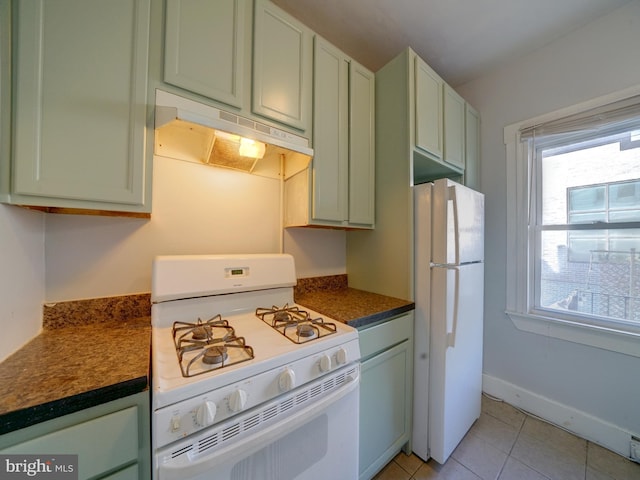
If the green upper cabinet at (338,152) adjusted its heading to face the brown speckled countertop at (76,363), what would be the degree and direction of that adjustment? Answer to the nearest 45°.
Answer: approximately 90° to its right

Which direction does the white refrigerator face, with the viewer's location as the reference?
facing the viewer and to the right of the viewer

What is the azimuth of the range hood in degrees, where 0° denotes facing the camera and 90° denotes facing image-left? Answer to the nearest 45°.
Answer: approximately 315°

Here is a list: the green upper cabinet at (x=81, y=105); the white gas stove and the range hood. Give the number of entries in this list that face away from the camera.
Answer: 0

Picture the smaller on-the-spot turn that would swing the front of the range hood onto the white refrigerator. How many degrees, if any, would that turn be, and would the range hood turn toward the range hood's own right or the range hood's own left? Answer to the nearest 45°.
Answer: approximately 45° to the range hood's own left

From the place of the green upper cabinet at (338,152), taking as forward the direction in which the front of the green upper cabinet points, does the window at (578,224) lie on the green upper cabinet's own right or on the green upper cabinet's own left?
on the green upper cabinet's own left

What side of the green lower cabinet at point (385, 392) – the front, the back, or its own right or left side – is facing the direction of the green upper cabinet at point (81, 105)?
right

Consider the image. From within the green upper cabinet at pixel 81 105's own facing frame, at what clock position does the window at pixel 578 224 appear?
The window is roughly at 10 o'clock from the green upper cabinet.
